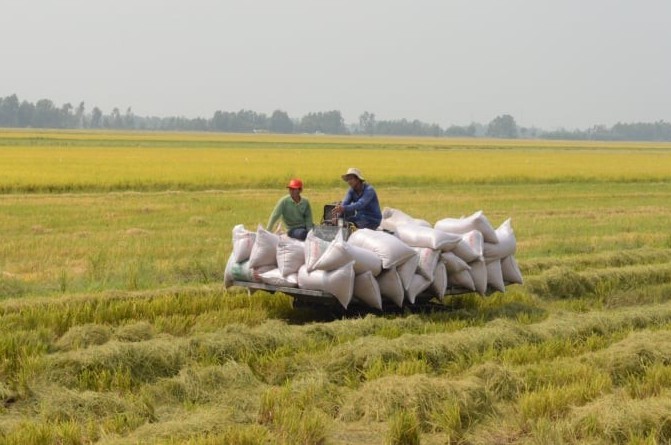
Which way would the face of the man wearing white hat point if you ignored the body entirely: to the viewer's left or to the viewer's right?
to the viewer's left

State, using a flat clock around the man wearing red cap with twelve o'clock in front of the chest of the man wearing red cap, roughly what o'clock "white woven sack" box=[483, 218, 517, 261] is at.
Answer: The white woven sack is roughly at 9 o'clock from the man wearing red cap.

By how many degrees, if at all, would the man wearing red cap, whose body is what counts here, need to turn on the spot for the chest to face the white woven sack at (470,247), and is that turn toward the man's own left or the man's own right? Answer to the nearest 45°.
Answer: approximately 90° to the man's own left

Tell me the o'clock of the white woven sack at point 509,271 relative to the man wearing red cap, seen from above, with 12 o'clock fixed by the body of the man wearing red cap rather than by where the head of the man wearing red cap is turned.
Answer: The white woven sack is roughly at 9 o'clock from the man wearing red cap.

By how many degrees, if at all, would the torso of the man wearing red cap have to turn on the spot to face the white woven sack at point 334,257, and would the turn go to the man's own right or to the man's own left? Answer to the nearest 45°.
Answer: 0° — they already face it

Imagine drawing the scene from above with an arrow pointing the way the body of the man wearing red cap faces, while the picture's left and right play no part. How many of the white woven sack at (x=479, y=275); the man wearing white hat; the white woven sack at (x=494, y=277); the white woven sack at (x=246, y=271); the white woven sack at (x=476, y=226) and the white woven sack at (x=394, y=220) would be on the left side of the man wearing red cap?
5

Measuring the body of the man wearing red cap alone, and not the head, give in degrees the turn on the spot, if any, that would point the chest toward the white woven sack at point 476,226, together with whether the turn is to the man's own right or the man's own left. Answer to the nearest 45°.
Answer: approximately 90° to the man's own left

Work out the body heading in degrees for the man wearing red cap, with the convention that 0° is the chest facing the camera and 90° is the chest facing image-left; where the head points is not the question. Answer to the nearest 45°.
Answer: approximately 0°

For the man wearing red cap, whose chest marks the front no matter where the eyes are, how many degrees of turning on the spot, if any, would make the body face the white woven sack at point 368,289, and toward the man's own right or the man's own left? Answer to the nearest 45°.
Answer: approximately 45° to the man's own left

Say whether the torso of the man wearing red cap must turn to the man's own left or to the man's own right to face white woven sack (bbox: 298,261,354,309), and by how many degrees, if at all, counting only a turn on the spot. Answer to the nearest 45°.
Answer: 0° — they already face it

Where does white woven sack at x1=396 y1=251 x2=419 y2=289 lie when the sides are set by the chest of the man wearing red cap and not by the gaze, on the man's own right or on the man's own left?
on the man's own left
